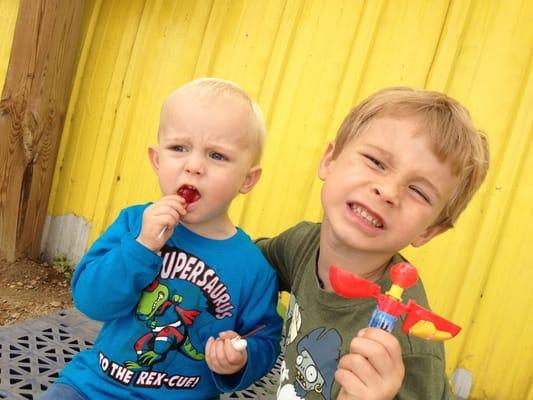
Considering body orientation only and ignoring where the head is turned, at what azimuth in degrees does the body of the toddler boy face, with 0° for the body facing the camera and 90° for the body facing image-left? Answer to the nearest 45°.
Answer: approximately 0°

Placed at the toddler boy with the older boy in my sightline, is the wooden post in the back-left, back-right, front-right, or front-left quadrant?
back-left

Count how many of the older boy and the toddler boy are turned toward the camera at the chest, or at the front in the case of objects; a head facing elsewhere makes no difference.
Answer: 2

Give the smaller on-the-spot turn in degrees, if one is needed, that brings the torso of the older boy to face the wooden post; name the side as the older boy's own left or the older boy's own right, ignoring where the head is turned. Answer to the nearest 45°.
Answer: approximately 135° to the older boy's own right
